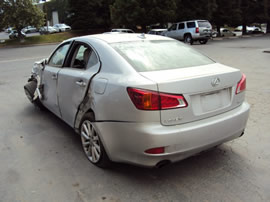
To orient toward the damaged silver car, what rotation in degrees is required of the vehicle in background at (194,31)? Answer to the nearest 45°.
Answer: approximately 135° to its left

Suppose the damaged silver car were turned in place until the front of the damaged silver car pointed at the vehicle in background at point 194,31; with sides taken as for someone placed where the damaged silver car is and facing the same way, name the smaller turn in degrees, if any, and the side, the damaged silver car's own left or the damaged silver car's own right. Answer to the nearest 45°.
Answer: approximately 45° to the damaged silver car's own right

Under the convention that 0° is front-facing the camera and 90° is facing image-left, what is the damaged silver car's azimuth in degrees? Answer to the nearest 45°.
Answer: approximately 135°

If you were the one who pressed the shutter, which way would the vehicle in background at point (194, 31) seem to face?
facing away from the viewer and to the left of the viewer
